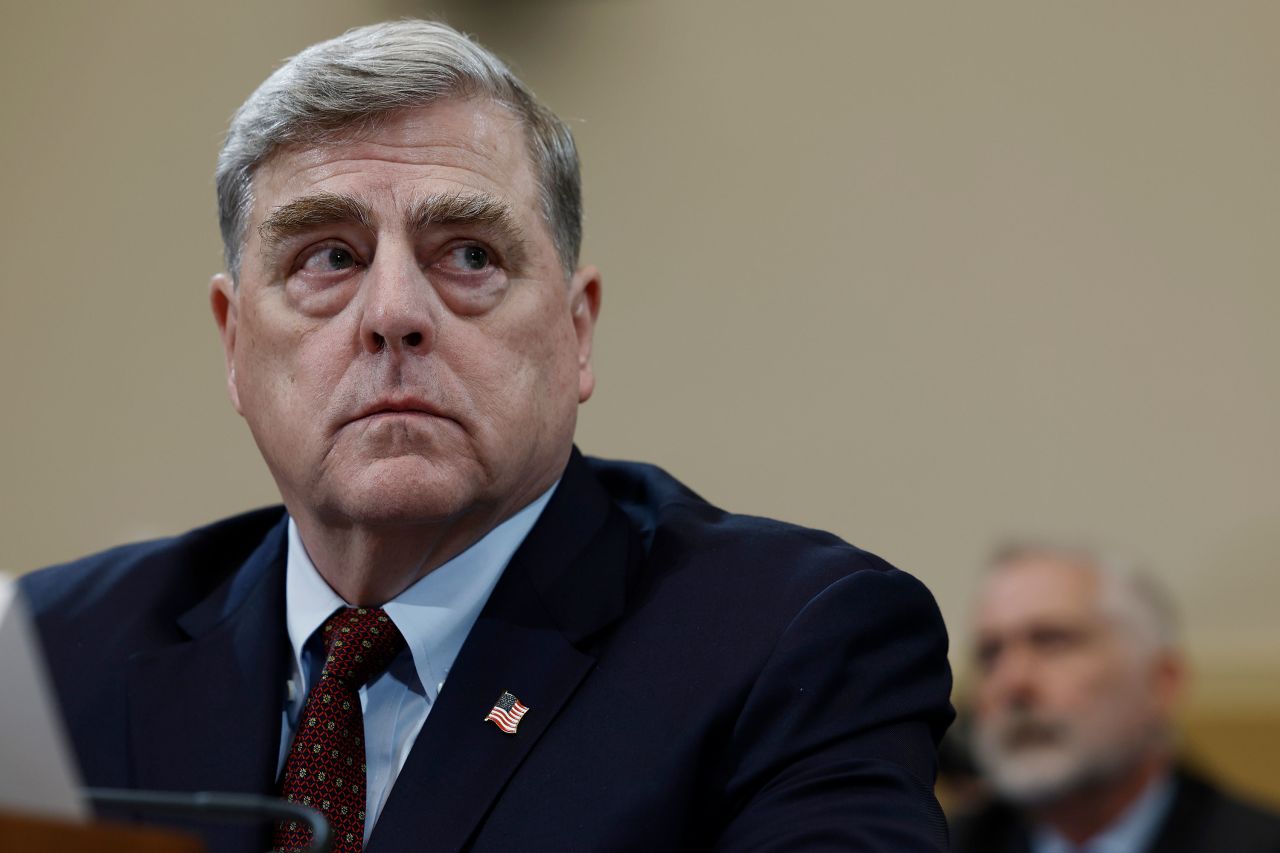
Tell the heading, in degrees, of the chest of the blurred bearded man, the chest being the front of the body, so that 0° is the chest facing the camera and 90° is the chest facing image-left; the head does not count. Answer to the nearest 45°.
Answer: approximately 45°

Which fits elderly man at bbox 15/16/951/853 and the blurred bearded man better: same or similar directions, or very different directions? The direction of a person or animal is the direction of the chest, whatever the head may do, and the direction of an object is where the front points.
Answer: same or similar directions

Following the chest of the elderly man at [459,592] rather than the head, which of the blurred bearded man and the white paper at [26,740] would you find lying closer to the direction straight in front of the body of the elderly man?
the white paper

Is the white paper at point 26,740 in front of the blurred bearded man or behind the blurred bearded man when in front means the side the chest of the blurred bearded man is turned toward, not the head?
in front

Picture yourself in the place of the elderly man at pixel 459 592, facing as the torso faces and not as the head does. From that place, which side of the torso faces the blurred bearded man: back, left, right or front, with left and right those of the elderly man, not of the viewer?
back

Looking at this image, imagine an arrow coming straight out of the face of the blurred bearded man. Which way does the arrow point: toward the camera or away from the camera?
toward the camera

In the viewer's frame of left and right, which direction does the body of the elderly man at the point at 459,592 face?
facing the viewer and to the left of the viewer

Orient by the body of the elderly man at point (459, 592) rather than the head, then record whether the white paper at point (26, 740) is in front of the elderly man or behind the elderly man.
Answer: in front

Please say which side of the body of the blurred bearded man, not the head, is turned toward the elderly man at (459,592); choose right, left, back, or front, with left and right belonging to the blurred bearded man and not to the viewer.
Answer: front

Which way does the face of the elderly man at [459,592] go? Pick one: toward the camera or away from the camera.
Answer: toward the camera

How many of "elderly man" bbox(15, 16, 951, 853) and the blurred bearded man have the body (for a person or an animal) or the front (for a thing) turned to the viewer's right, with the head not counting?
0
